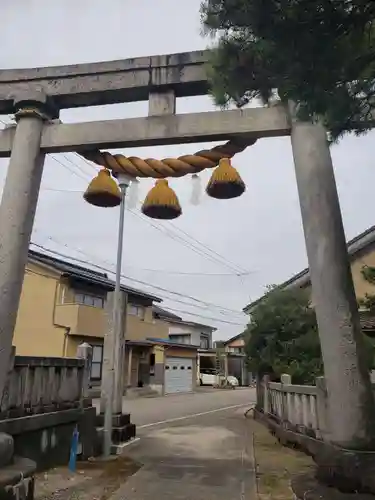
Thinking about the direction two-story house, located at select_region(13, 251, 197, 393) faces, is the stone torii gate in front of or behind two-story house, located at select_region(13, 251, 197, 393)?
in front

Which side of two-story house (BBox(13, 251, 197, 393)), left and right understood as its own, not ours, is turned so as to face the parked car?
left

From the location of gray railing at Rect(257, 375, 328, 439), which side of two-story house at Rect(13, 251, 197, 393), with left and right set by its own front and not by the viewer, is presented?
front

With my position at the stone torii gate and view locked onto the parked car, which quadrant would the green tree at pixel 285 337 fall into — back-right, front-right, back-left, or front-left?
front-right

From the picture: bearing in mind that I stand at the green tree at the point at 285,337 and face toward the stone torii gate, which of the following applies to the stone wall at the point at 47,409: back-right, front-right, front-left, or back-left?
front-right

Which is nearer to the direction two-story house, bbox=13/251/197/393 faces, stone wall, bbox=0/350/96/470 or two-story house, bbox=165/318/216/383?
the stone wall

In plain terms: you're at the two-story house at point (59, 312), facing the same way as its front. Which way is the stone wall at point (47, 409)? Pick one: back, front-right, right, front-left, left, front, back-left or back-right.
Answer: front-right

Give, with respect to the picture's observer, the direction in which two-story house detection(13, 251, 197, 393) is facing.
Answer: facing the viewer and to the right of the viewer

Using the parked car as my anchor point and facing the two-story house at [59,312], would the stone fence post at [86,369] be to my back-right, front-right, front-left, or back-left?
front-left

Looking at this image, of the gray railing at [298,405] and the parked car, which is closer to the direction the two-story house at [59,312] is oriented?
the gray railing

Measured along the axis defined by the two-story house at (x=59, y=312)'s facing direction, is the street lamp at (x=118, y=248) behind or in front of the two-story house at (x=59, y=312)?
in front

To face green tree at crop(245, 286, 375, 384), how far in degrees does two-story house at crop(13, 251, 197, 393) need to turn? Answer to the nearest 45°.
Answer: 0° — it already faces it

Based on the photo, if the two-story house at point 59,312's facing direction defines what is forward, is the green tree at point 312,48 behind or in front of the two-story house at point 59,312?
in front
